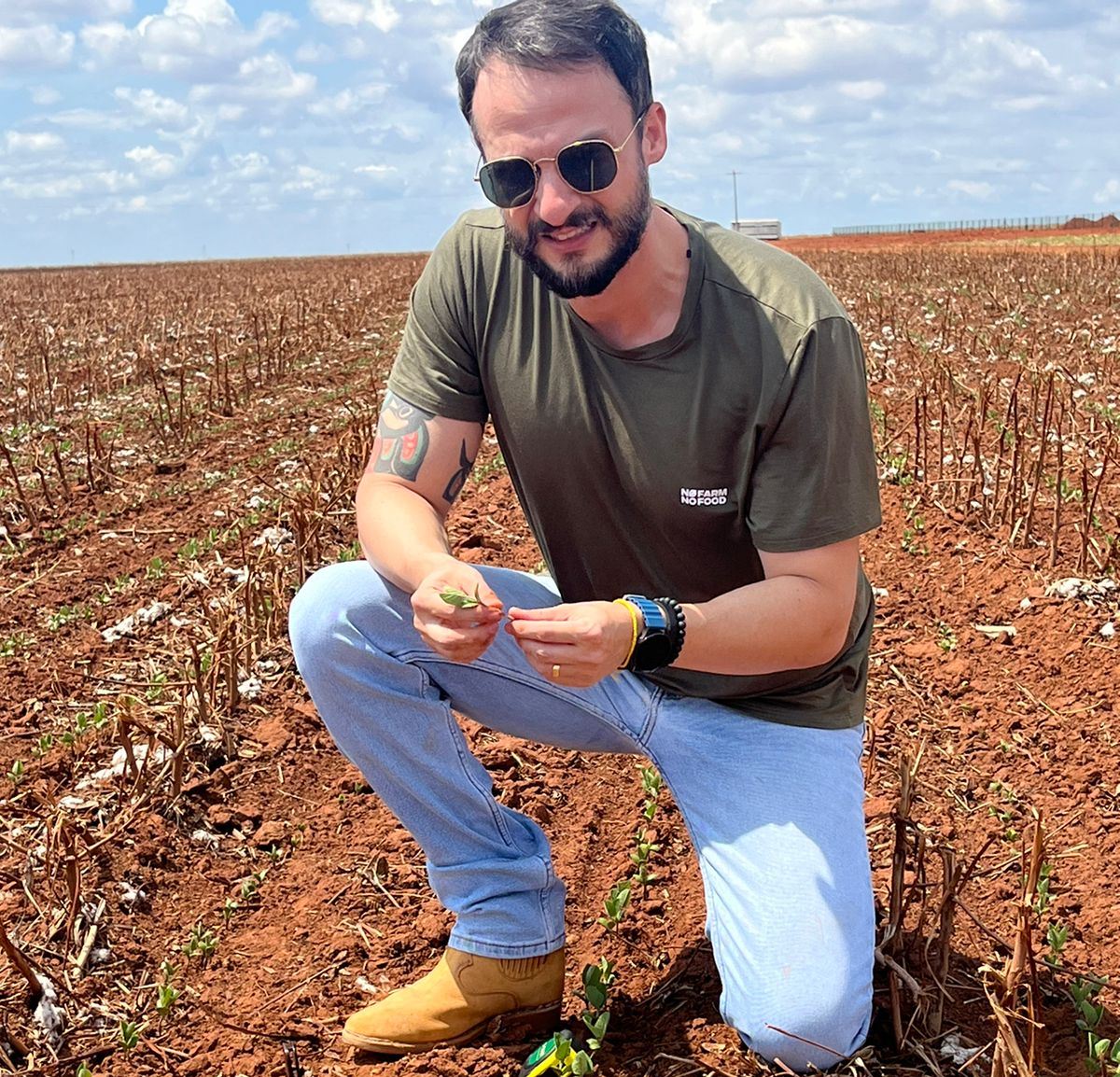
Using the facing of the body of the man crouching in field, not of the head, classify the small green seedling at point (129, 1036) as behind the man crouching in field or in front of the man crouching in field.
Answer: in front

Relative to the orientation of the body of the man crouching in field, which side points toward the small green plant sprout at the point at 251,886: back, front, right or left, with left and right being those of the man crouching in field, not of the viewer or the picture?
right

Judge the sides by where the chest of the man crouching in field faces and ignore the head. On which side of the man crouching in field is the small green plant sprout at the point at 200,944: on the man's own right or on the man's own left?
on the man's own right

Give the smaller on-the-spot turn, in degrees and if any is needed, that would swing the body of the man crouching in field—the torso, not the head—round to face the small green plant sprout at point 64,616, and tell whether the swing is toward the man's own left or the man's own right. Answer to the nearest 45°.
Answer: approximately 90° to the man's own right

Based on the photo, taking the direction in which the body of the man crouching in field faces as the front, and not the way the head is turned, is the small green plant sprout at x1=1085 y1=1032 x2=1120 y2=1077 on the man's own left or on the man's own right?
on the man's own left

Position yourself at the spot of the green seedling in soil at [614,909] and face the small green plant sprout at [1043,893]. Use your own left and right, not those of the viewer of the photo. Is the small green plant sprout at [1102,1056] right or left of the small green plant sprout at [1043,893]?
right

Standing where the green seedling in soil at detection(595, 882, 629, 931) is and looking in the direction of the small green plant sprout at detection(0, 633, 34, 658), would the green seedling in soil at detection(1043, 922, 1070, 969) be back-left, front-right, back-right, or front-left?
back-right

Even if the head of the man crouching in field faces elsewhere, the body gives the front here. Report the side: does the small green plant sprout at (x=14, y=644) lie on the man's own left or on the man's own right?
on the man's own right

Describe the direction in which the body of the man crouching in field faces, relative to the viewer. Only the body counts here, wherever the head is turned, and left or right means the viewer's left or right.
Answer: facing the viewer and to the left of the viewer

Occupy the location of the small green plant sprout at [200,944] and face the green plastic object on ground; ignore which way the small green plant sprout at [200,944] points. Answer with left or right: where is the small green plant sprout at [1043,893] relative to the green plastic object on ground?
left

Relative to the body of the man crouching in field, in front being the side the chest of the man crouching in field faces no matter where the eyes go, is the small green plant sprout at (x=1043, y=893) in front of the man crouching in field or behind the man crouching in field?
behind
